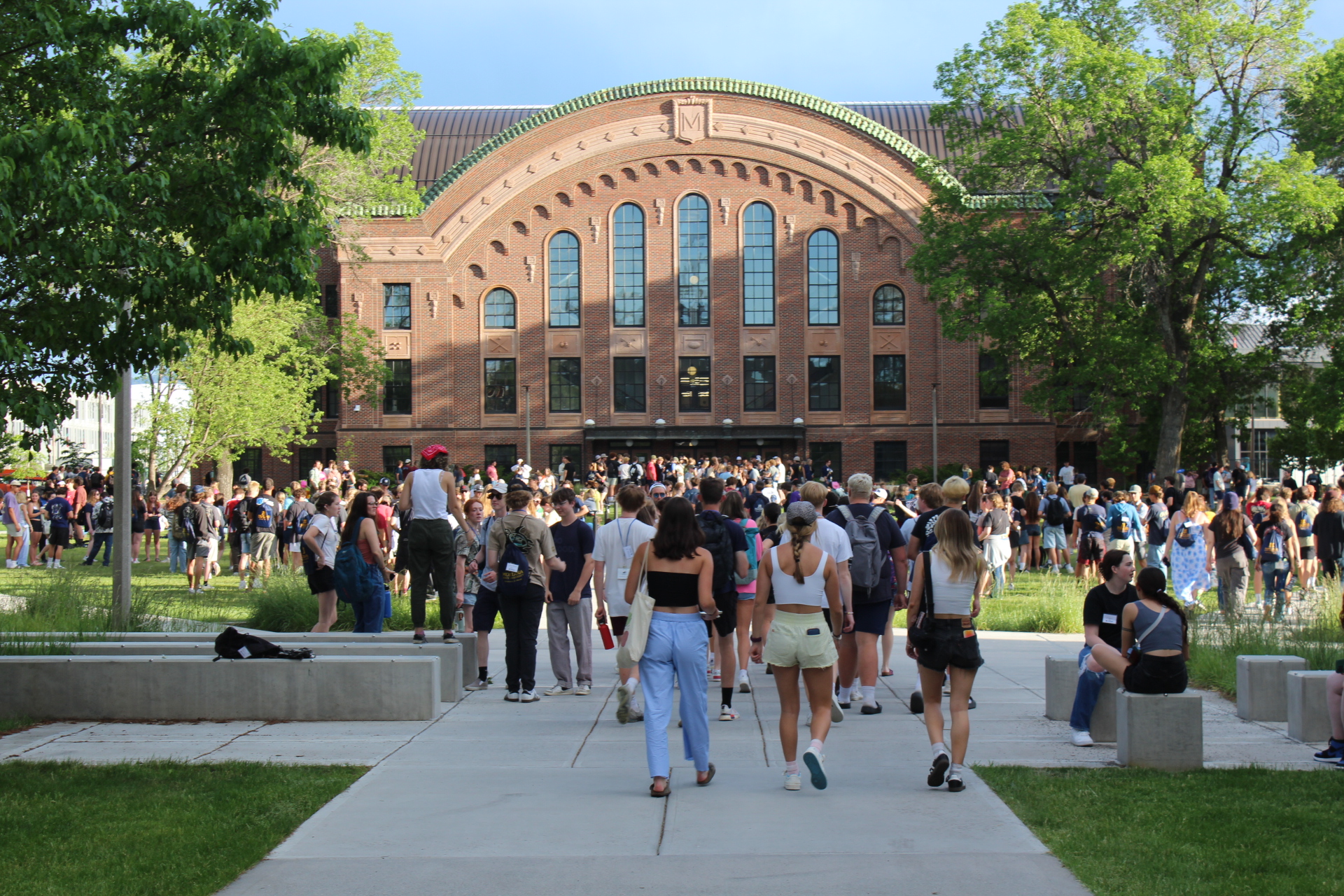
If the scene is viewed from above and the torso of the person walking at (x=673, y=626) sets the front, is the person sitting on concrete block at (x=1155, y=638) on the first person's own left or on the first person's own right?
on the first person's own right

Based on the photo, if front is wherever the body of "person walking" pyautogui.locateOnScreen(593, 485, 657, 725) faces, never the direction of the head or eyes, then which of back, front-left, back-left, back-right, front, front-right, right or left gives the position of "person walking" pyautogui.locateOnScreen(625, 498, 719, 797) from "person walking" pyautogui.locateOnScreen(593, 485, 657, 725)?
back

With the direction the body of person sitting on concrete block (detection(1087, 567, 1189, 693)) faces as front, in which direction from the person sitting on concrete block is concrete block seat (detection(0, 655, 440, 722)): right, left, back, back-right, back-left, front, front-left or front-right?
front-left

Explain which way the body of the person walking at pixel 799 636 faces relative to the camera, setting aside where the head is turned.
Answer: away from the camera

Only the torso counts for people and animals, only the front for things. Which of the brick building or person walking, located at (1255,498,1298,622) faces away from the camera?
the person walking

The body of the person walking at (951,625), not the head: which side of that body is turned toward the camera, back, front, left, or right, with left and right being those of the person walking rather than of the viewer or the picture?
back

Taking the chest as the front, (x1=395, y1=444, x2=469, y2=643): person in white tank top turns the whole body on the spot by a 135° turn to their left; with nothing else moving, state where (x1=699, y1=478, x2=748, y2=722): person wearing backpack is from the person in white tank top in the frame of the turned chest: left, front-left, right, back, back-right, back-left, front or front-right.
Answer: left

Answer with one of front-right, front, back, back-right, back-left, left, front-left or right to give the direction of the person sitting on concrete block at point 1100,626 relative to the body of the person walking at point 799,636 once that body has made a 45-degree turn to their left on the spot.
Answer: right

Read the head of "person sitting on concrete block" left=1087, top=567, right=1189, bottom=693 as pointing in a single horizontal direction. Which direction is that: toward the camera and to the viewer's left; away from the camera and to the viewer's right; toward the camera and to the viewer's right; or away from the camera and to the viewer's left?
away from the camera and to the viewer's left

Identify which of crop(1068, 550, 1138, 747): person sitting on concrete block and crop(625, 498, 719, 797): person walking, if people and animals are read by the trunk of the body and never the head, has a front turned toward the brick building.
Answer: the person walking

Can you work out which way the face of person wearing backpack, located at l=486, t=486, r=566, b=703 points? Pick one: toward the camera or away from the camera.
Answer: away from the camera

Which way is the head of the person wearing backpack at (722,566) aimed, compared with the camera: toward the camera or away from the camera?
away from the camera

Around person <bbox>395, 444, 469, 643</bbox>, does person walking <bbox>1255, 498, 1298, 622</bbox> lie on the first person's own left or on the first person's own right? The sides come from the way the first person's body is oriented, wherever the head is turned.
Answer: on the first person's own right

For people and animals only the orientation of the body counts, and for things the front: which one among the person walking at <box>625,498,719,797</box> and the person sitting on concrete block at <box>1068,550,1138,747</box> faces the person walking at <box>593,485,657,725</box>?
the person walking at <box>625,498,719,797</box>

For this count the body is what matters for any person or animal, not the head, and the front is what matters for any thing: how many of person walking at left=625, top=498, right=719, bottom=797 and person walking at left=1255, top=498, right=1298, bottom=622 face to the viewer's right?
0

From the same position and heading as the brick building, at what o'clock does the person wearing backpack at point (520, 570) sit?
The person wearing backpack is roughly at 12 o'clock from the brick building.

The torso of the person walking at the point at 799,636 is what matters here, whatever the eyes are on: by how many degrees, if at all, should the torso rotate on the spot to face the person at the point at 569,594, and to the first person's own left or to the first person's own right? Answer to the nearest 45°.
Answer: approximately 45° to the first person's own left

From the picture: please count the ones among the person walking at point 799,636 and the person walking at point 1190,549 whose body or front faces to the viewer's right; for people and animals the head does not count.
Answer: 0
